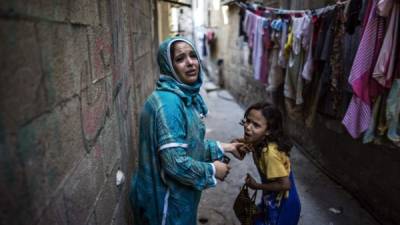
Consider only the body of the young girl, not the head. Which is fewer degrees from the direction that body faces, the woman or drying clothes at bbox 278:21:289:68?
the woman

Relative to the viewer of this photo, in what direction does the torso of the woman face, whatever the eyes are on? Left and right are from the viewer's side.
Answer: facing to the right of the viewer

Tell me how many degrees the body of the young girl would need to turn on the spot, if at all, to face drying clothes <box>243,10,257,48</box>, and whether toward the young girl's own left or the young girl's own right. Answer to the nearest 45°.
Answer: approximately 90° to the young girl's own right

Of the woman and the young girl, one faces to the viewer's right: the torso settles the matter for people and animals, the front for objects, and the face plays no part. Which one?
the woman

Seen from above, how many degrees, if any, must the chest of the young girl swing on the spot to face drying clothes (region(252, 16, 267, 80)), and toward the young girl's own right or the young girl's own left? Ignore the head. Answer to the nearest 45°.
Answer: approximately 90° to the young girl's own right

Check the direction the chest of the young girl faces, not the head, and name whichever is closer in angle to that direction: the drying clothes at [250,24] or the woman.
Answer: the woman

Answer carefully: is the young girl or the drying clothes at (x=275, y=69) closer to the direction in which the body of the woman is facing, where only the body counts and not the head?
the young girl

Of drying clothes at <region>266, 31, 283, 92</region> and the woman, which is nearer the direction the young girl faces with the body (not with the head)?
the woman

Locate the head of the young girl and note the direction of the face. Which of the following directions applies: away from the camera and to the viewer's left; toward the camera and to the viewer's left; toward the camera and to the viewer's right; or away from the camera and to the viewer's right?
toward the camera and to the viewer's left

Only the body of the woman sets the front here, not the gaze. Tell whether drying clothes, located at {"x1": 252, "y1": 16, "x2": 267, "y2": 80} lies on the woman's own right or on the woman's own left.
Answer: on the woman's own left

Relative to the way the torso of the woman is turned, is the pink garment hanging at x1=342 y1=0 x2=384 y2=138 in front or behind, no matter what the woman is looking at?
in front
